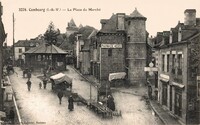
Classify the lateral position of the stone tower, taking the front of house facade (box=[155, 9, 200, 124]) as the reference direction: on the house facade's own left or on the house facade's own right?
on the house facade's own right

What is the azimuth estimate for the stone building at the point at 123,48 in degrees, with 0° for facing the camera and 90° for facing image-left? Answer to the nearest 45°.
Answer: approximately 0°

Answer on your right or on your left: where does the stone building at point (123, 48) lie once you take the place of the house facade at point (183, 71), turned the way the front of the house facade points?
on your right

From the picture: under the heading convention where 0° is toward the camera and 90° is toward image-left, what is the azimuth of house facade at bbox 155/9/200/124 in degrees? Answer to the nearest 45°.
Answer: approximately 45°

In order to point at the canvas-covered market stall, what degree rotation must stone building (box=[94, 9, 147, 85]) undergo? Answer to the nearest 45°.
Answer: approximately 45° to its right
